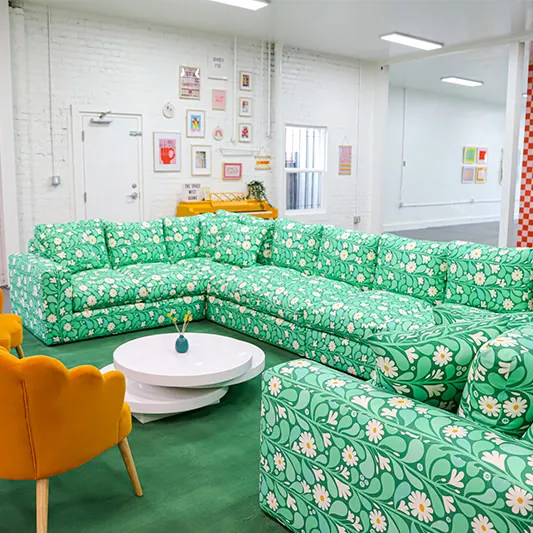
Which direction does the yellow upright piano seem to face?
toward the camera

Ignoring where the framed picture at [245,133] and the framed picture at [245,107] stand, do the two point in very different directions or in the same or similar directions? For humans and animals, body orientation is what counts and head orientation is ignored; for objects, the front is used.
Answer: same or similar directions

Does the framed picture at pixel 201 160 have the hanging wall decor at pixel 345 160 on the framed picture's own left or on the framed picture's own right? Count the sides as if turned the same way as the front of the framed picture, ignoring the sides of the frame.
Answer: on the framed picture's own left

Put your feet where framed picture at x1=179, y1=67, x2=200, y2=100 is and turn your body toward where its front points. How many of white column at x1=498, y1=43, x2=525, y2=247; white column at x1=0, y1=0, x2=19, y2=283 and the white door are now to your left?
1

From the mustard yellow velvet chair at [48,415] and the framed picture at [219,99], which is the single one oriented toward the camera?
the framed picture

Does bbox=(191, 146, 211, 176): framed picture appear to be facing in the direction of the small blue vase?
yes

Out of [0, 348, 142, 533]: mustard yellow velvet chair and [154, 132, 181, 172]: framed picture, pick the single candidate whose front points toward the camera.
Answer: the framed picture

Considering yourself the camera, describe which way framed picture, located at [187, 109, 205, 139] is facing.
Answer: facing the viewer

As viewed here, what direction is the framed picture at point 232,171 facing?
toward the camera

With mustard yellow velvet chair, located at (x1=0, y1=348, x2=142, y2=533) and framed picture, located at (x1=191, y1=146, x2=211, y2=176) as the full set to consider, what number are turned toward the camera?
1

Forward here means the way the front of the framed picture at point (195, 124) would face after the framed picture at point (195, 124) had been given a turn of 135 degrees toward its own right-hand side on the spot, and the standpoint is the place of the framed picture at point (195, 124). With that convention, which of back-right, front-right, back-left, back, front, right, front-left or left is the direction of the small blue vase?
back-left

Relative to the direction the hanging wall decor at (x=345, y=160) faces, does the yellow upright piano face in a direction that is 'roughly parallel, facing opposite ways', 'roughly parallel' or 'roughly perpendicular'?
roughly parallel

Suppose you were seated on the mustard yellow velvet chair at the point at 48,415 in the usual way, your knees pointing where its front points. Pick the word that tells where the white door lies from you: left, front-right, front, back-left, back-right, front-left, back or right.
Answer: front-left

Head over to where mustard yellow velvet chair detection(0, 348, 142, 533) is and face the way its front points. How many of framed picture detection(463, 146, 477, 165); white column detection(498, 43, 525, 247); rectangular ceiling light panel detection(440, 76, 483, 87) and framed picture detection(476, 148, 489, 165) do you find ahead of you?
4

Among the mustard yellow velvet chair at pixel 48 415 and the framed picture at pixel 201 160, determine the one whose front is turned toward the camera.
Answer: the framed picture
